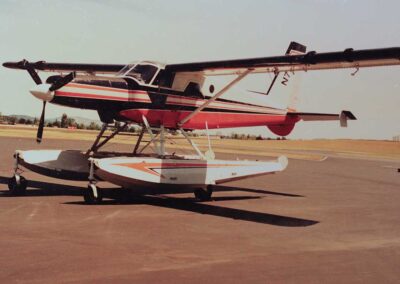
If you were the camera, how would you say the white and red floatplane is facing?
facing the viewer and to the left of the viewer
